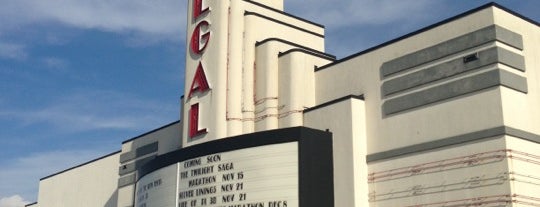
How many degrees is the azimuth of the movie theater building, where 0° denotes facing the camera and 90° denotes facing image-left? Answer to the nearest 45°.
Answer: approximately 45°
